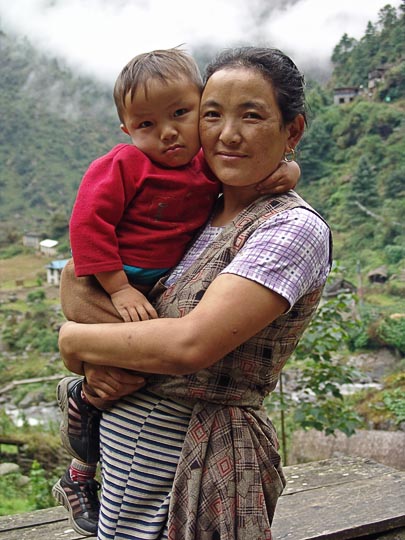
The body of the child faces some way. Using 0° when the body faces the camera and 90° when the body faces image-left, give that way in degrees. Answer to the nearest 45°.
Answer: approximately 315°

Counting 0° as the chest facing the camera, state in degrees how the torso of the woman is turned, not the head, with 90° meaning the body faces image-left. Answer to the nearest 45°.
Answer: approximately 45°

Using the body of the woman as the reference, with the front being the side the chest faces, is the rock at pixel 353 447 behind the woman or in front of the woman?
behind

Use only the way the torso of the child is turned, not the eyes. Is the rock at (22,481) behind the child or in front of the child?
behind

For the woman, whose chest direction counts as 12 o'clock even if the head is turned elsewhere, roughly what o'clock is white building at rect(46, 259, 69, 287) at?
The white building is roughly at 4 o'clock from the woman.

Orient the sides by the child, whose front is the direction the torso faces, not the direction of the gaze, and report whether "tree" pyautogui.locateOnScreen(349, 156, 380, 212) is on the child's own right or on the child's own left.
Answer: on the child's own left

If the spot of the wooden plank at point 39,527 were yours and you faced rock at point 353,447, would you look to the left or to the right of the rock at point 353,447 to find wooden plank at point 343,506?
right

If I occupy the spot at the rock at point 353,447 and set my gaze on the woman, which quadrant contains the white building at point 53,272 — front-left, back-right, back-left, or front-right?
back-right

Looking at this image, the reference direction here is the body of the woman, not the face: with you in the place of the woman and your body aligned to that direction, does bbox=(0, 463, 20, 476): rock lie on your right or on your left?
on your right
